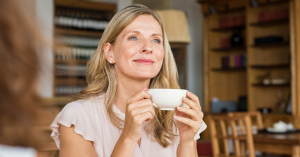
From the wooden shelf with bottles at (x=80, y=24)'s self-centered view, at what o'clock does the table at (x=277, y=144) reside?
The table is roughly at 11 o'clock from the wooden shelf with bottles.

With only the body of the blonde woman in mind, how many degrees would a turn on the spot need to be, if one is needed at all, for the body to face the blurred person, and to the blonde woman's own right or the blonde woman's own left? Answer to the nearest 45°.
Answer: approximately 45° to the blonde woman's own right

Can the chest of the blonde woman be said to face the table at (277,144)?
no

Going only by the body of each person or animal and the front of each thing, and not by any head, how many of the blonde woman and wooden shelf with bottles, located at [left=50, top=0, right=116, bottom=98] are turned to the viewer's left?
0

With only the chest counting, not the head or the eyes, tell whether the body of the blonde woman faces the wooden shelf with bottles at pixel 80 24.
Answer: no

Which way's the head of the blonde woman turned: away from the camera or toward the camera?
toward the camera

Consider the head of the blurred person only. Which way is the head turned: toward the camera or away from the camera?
away from the camera

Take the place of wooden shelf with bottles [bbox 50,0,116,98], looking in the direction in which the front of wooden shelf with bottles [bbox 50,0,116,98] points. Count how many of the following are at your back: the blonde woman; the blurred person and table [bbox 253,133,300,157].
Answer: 0

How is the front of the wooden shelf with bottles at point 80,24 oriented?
toward the camera

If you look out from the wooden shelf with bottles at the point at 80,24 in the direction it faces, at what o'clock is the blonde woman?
The blonde woman is roughly at 12 o'clock from the wooden shelf with bottles.

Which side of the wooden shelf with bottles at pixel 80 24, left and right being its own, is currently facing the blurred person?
front
